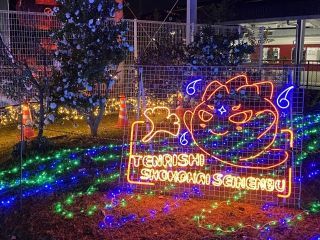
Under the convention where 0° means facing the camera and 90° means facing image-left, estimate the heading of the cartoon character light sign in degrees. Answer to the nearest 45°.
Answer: approximately 0°

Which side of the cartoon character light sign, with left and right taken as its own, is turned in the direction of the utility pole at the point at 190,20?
back

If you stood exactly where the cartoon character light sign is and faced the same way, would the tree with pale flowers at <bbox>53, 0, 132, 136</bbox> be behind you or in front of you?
behind

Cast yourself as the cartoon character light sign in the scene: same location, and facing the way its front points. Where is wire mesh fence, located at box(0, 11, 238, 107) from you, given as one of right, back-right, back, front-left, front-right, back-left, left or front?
back-right

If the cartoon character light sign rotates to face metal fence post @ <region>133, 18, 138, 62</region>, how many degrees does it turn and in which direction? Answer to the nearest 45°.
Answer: approximately 180°
